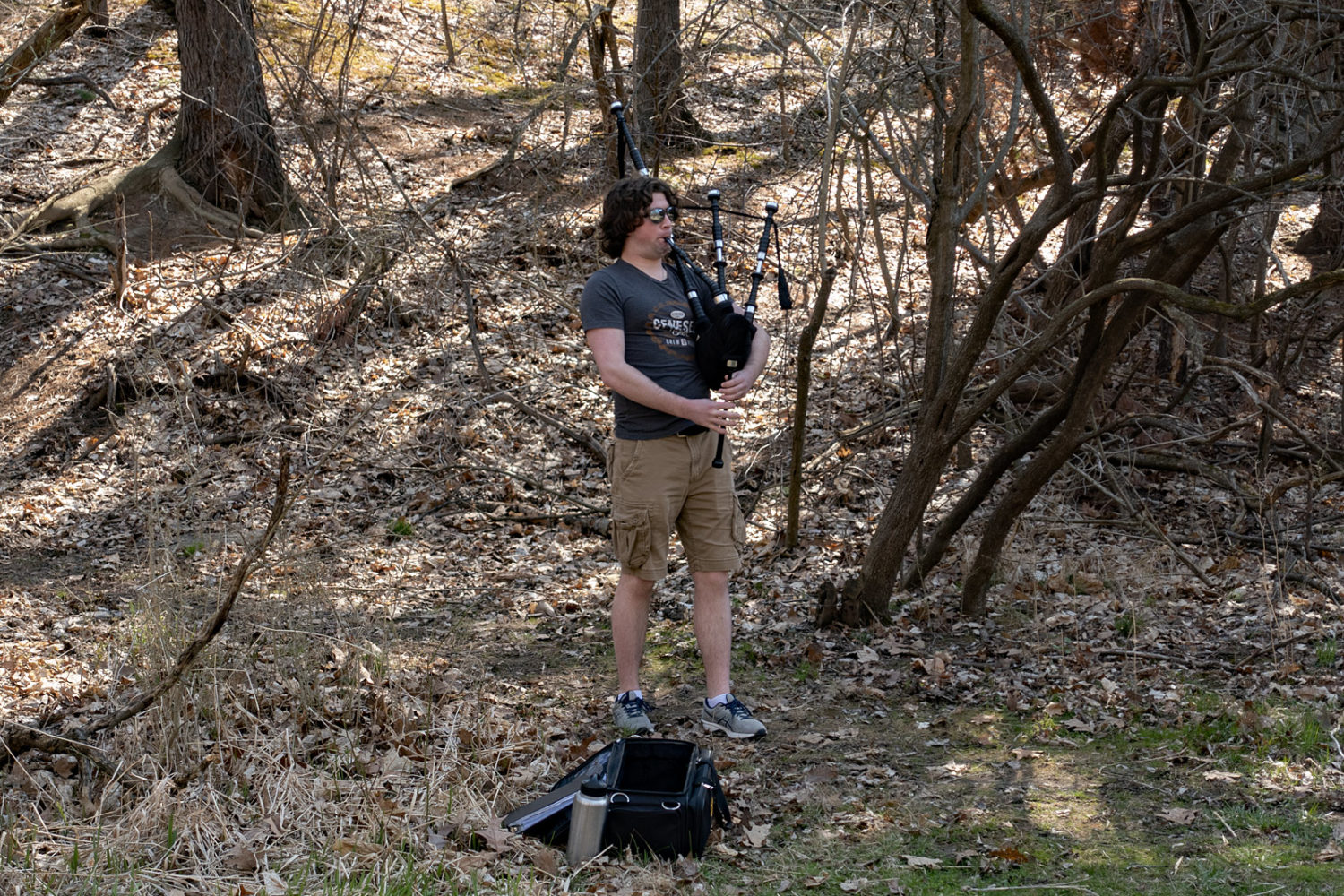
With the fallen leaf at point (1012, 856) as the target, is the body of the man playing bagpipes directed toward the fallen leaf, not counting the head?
yes

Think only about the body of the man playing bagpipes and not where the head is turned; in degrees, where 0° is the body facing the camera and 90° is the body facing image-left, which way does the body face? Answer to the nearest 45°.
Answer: approximately 315°

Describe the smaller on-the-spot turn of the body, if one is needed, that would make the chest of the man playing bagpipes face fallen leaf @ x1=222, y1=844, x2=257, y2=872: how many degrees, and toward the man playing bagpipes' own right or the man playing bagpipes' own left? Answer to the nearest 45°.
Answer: approximately 90° to the man playing bagpipes' own right

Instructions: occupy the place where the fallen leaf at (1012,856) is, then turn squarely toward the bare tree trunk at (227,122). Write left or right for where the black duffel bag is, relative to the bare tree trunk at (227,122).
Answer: left

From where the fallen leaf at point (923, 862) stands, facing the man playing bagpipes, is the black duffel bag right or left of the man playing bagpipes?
left

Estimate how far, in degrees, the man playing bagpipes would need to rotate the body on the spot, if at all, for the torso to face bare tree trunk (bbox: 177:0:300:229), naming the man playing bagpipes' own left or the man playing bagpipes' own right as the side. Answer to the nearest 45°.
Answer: approximately 180°
